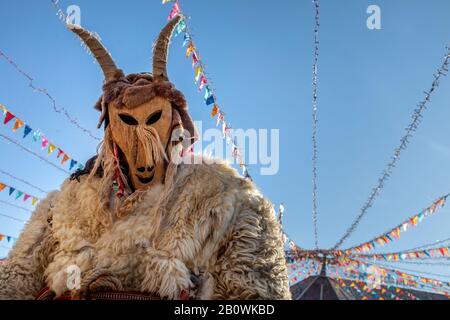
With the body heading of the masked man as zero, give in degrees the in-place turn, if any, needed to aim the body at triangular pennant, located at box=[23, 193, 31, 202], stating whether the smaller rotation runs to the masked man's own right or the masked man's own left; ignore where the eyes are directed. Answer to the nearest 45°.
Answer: approximately 180°

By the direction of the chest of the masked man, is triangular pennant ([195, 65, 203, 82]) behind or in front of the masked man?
behind

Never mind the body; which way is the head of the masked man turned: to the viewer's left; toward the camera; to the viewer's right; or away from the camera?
toward the camera

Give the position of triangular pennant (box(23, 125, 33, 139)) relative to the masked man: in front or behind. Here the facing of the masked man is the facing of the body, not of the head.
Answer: behind

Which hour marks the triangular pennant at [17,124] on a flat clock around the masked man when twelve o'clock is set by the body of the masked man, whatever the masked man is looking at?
The triangular pennant is roughly at 5 o'clock from the masked man.

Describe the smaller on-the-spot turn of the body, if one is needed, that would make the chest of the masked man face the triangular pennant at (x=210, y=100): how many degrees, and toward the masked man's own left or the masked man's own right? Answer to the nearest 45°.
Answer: approximately 180°

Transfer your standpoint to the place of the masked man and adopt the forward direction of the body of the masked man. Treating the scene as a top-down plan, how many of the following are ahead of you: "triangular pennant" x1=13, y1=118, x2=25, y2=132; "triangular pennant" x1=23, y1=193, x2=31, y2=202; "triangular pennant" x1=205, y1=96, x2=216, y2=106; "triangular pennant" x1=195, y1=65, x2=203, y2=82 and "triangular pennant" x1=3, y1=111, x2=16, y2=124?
0

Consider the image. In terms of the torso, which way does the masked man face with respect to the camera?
toward the camera

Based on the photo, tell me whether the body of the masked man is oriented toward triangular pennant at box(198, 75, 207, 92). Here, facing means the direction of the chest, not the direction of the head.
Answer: no

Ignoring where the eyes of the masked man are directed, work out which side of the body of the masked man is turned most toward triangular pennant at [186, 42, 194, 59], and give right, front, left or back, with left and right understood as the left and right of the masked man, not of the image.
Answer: back
